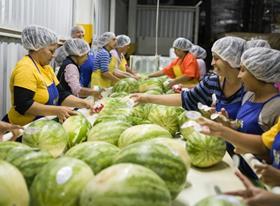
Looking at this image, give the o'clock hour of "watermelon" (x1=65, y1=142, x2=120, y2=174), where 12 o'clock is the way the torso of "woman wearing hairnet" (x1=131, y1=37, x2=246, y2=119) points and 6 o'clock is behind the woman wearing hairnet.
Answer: The watermelon is roughly at 11 o'clock from the woman wearing hairnet.

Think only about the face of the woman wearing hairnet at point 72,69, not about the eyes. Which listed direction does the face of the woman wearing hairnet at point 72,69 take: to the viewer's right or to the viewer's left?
to the viewer's right

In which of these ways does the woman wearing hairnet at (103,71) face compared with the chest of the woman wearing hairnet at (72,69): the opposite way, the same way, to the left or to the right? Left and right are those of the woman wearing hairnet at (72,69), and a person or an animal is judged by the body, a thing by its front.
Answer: the same way

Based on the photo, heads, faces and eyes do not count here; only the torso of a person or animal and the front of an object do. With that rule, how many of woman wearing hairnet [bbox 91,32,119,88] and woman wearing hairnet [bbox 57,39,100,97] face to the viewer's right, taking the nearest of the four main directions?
2

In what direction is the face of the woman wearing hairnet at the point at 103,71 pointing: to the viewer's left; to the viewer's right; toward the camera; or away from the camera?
to the viewer's right

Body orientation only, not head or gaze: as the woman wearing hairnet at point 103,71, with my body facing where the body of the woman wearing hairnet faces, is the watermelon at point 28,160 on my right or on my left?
on my right

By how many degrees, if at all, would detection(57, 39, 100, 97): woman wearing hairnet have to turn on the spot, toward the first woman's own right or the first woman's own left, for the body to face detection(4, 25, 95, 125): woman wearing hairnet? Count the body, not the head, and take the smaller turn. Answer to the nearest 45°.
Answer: approximately 90° to the first woman's own right

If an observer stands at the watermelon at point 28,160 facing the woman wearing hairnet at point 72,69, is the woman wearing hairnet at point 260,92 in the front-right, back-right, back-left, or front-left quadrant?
front-right

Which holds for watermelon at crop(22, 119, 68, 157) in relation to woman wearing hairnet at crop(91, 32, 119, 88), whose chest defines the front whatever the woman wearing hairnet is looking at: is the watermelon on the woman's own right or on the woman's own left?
on the woman's own right

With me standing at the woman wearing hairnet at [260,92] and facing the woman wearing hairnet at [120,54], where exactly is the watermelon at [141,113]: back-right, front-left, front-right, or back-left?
front-left

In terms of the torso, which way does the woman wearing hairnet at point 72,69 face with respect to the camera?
to the viewer's right

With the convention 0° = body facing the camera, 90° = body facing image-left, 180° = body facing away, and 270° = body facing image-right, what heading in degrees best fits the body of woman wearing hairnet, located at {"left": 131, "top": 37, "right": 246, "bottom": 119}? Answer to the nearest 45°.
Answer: approximately 45°

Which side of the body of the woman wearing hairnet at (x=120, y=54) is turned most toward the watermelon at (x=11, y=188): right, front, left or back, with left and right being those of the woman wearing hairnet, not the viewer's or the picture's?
right

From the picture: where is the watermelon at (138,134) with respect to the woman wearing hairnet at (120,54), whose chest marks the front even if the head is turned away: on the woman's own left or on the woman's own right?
on the woman's own right

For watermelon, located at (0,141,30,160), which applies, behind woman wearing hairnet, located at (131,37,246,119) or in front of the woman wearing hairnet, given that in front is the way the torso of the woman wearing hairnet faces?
in front

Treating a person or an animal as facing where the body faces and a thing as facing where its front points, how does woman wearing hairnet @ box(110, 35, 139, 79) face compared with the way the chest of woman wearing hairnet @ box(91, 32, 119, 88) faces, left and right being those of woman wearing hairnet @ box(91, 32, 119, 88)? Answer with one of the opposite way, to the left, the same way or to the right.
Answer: the same way

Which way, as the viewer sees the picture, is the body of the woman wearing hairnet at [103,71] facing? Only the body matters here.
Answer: to the viewer's right
